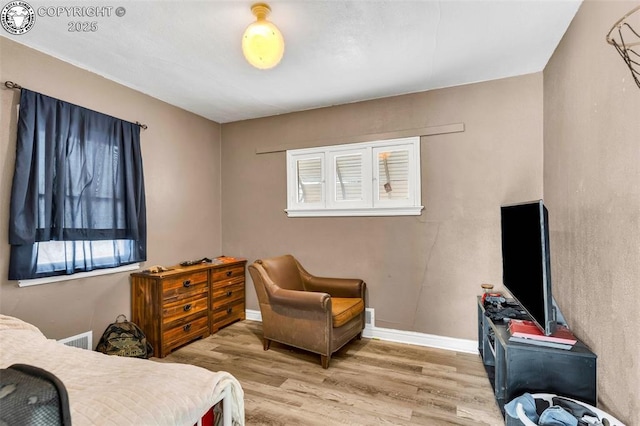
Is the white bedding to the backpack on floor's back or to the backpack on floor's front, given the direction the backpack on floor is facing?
to the front

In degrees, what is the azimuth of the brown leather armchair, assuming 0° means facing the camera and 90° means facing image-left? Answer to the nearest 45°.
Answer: approximately 315°

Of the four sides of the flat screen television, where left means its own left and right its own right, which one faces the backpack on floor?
front

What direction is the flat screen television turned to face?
to the viewer's left

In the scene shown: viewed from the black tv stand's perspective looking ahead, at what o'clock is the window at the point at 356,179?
The window is roughly at 1 o'clock from the black tv stand.

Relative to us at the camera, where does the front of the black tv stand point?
facing to the left of the viewer

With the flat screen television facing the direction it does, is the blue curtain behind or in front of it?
in front
